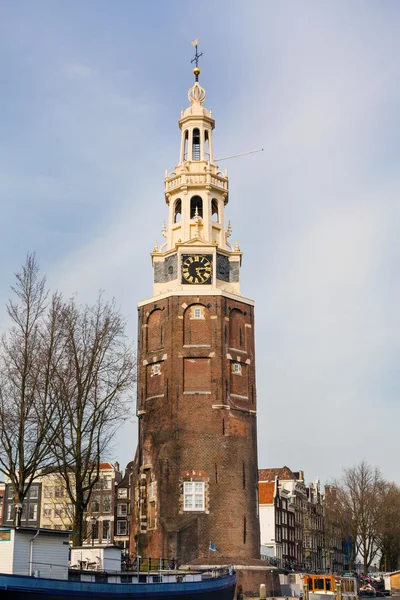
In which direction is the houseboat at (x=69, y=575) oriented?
to the viewer's right

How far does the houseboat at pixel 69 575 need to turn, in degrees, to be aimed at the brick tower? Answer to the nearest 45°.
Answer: approximately 90° to its left
